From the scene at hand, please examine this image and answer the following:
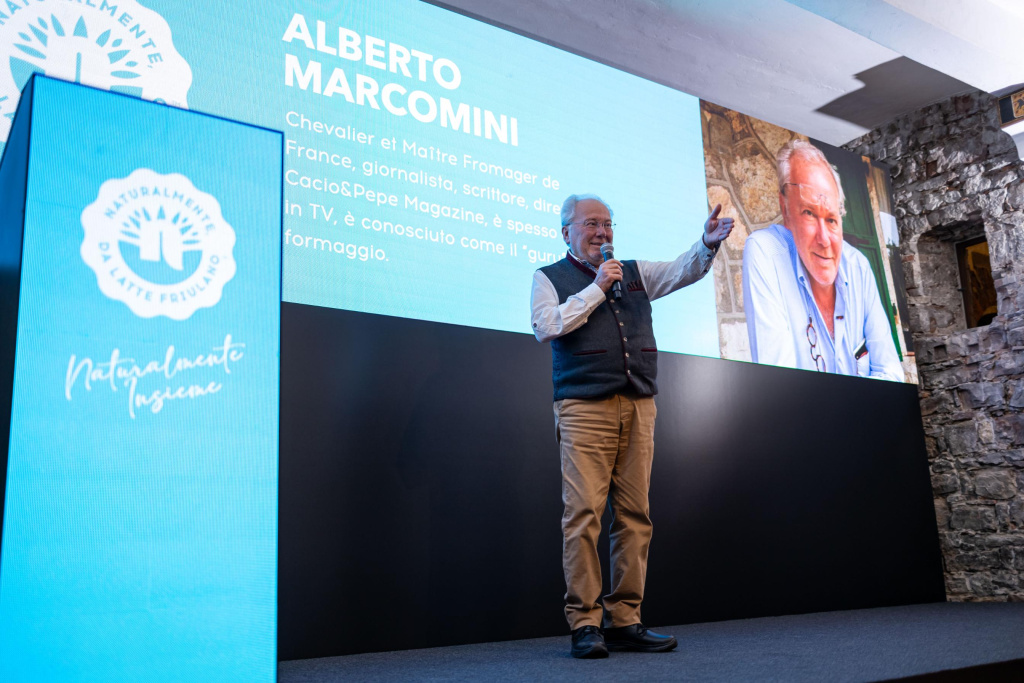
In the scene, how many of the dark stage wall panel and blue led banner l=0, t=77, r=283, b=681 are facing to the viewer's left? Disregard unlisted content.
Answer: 0

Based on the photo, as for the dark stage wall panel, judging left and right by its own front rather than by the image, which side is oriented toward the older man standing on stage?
front

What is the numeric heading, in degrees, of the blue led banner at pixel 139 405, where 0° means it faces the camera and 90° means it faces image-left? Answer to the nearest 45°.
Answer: approximately 315°

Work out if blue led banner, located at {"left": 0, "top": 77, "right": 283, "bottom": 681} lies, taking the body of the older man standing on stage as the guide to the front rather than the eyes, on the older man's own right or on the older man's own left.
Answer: on the older man's own right

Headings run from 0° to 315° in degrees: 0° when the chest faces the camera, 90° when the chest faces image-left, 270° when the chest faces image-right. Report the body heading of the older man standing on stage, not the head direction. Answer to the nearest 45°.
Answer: approximately 315°

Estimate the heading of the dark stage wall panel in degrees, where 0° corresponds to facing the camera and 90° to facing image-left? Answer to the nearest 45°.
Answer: approximately 315°

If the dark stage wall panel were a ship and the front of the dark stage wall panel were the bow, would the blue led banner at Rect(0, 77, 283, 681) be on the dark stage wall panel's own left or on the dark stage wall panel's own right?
on the dark stage wall panel's own right

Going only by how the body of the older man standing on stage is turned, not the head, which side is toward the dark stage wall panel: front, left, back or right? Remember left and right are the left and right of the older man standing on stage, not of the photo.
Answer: back

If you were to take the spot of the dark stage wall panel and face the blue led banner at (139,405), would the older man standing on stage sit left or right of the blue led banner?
left

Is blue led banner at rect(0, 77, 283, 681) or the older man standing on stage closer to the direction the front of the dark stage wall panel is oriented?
the older man standing on stage

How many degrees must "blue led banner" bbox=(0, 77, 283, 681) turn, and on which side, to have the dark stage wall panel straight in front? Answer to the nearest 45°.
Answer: approximately 90° to its left
